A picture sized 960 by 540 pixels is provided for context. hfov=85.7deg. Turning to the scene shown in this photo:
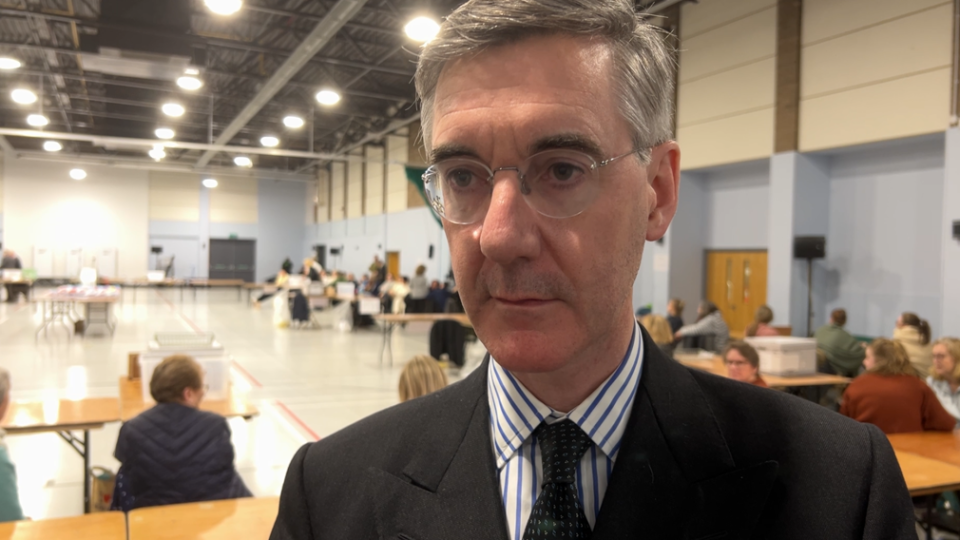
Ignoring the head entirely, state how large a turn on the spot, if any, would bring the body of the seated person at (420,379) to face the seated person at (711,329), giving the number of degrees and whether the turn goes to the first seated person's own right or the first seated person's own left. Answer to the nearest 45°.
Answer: approximately 45° to the first seated person's own right

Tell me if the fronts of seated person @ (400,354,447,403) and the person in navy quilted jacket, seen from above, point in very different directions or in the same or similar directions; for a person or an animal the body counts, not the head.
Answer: same or similar directions

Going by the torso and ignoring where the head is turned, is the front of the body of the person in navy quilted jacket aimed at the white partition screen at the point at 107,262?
yes

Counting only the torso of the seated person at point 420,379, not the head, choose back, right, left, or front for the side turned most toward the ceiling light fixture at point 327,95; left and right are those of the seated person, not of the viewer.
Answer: front

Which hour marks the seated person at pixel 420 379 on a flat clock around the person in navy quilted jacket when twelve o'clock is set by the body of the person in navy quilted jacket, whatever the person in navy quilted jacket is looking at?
The seated person is roughly at 3 o'clock from the person in navy quilted jacket.

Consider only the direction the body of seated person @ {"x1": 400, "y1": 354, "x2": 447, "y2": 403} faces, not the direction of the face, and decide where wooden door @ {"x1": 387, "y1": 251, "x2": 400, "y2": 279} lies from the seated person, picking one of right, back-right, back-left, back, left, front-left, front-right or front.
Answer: front

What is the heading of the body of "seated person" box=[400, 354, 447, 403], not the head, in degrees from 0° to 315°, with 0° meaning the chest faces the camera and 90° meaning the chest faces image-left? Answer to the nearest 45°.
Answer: approximately 180°

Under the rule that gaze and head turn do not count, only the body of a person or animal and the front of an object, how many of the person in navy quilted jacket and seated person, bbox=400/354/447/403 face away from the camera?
2

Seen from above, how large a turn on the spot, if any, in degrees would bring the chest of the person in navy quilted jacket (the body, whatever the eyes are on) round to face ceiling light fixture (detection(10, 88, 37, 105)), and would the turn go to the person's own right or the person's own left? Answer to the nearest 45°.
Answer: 0° — they already face it

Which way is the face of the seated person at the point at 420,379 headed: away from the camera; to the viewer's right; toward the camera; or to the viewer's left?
away from the camera

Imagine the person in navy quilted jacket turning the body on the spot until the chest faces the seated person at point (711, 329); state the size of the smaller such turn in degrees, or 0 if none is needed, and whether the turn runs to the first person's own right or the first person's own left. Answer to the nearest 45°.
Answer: approximately 90° to the first person's own right

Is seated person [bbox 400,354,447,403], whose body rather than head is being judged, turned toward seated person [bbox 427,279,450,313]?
yes

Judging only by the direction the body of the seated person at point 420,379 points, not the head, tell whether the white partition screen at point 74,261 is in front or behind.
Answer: in front

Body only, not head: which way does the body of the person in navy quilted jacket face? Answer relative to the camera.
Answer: away from the camera

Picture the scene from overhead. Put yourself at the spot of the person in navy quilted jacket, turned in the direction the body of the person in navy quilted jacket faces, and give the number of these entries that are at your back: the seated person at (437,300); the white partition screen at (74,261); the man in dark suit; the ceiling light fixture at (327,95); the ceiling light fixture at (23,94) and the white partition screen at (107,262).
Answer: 1
